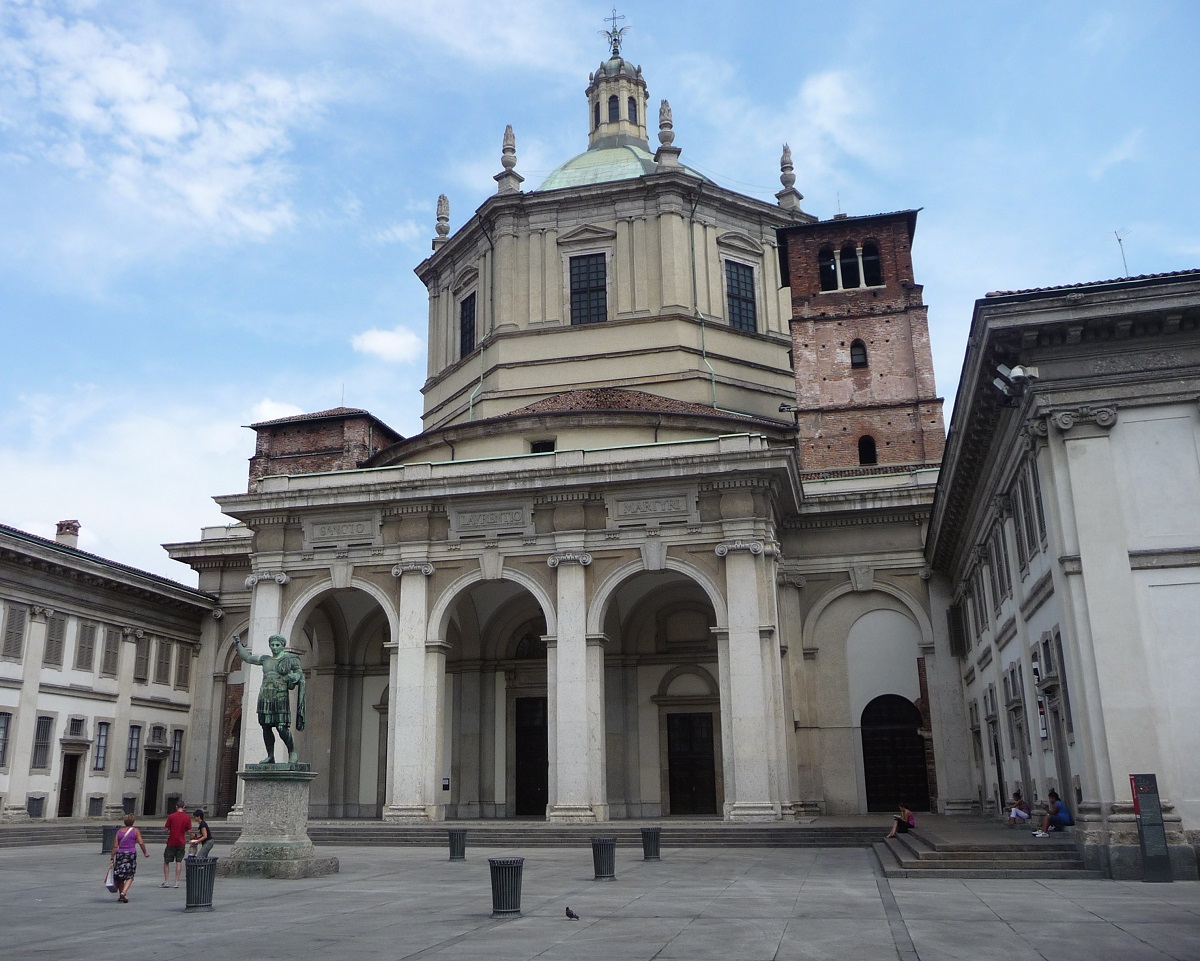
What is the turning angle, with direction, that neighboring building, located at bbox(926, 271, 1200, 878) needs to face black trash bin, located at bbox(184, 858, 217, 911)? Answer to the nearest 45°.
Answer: approximately 45° to its left

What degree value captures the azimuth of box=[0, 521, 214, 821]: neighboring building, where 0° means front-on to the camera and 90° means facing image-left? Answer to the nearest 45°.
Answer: approximately 315°

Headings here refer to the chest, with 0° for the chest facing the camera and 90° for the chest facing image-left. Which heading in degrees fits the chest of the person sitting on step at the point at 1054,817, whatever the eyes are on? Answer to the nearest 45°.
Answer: approximately 90°

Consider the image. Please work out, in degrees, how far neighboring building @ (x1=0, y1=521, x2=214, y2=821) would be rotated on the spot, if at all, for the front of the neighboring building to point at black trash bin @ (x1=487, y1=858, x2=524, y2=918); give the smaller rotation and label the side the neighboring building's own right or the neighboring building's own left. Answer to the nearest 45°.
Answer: approximately 45° to the neighboring building's own right

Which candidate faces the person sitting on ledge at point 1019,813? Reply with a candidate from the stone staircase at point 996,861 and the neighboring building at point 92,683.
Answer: the neighboring building

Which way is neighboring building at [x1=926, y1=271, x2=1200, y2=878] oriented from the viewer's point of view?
to the viewer's left

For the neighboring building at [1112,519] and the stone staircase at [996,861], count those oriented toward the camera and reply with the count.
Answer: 1

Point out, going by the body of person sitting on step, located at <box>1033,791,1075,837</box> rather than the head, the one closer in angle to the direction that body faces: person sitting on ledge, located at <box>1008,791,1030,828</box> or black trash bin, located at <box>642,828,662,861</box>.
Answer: the black trash bin

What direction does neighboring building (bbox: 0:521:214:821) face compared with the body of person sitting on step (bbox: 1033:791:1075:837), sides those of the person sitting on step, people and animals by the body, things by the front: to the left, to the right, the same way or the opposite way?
the opposite way

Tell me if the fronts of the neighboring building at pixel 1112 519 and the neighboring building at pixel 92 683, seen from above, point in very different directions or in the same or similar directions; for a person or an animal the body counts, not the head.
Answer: very different directions
